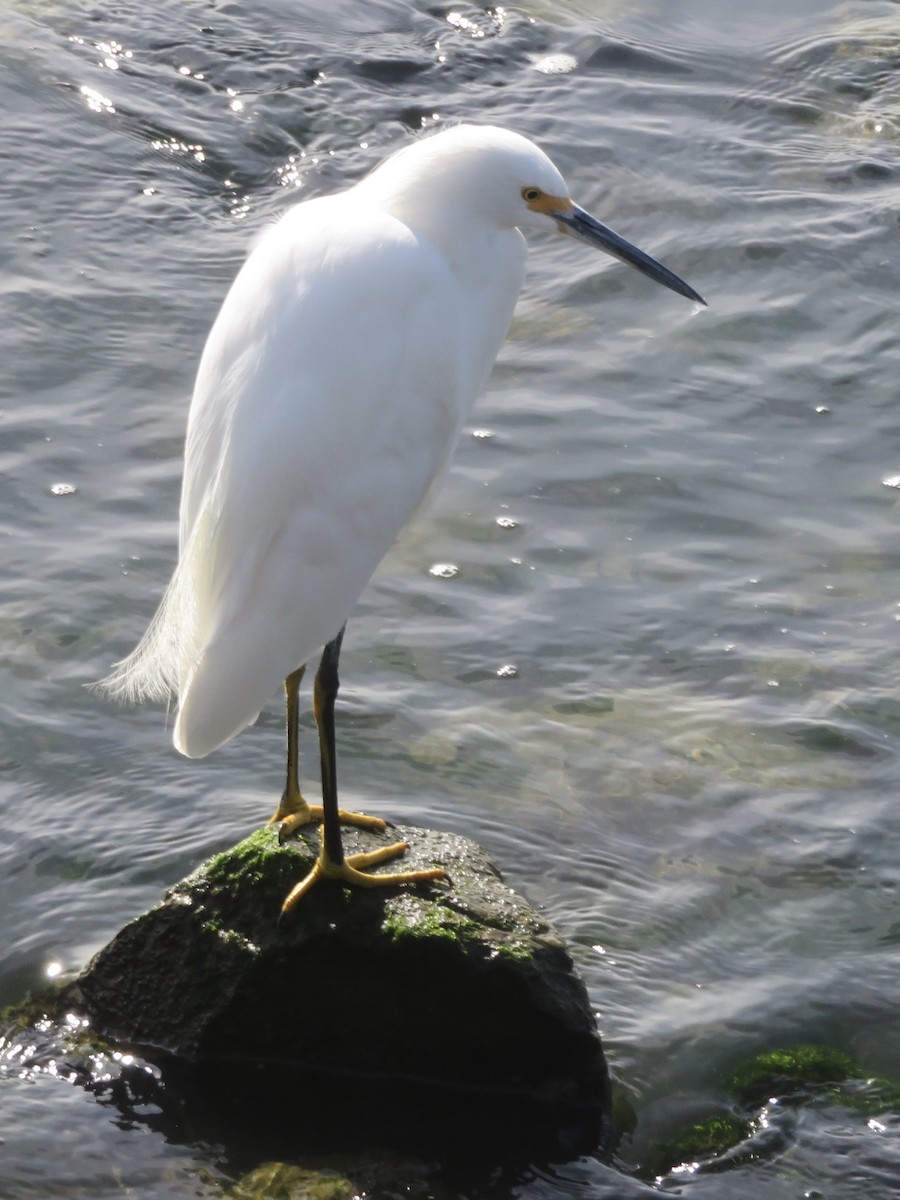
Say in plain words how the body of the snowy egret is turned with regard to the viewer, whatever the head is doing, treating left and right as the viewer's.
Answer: facing to the right of the viewer
